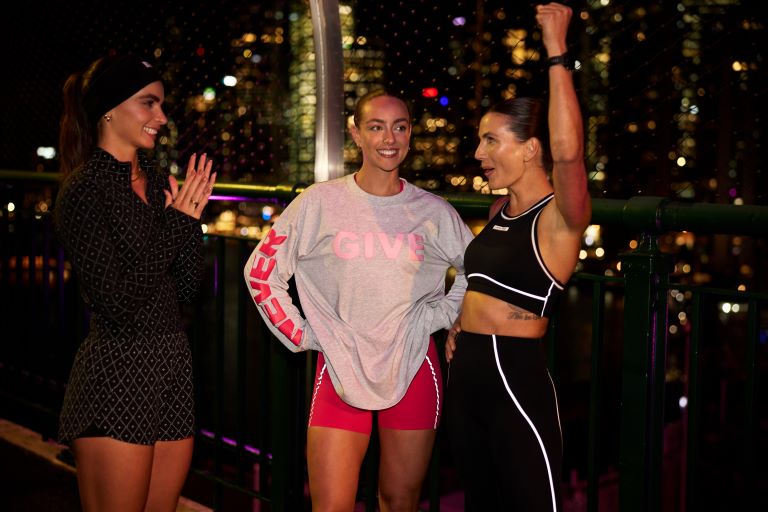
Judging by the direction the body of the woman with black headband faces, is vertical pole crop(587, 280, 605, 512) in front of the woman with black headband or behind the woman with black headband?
in front

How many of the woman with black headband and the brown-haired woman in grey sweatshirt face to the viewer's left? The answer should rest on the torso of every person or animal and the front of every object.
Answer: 0

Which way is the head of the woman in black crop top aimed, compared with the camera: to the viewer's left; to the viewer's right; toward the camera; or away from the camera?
to the viewer's left

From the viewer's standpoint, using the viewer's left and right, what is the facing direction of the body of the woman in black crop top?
facing the viewer and to the left of the viewer

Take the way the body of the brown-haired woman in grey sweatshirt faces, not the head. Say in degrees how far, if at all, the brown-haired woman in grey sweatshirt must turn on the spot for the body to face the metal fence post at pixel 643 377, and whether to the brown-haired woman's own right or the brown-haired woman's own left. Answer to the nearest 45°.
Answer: approximately 90° to the brown-haired woman's own left

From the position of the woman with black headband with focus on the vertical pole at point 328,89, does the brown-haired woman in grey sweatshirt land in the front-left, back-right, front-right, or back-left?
front-right

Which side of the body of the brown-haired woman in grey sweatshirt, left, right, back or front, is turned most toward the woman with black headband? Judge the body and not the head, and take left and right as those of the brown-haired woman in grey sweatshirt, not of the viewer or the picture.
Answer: right

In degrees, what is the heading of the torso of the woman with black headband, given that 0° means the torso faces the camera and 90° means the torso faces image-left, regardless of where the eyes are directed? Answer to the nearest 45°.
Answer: approximately 315°

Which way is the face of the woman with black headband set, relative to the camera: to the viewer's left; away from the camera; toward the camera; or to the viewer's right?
to the viewer's right

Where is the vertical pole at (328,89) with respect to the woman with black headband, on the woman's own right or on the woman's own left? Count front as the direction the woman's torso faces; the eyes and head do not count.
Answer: on the woman's own left

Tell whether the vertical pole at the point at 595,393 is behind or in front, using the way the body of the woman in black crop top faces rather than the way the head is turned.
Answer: behind

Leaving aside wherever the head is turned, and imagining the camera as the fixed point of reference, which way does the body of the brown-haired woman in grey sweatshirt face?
toward the camera

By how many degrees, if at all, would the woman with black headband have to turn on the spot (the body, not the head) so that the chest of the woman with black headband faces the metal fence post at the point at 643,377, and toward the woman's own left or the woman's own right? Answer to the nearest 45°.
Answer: approximately 45° to the woman's own left
